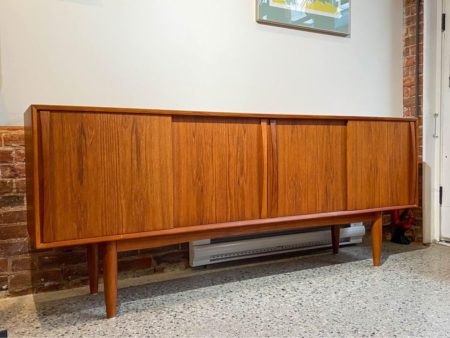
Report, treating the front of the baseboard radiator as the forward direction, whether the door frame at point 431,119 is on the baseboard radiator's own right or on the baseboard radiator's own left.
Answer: on the baseboard radiator's own left

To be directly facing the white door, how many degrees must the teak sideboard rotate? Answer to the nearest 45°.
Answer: approximately 90° to its left

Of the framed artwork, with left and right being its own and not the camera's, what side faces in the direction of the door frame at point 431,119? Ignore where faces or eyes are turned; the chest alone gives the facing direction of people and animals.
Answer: left

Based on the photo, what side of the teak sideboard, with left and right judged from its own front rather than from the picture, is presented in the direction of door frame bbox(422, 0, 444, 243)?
left

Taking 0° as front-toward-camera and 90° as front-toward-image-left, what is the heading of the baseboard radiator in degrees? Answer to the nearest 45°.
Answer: approximately 315°

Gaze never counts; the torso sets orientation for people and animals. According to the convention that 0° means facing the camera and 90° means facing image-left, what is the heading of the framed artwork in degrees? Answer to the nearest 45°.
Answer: approximately 315°
